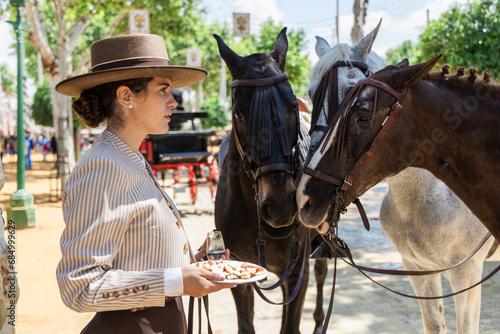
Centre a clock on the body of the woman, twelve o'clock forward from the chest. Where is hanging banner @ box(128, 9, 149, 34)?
The hanging banner is roughly at 9 o'clock from the woman.

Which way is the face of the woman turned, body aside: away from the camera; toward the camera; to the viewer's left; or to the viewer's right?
to the viewer's right

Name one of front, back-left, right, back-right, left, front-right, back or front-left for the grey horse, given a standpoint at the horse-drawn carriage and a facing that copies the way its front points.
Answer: back

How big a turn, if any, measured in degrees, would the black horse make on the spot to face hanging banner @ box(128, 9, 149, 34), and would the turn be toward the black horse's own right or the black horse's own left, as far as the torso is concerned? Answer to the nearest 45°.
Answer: approximately 180°

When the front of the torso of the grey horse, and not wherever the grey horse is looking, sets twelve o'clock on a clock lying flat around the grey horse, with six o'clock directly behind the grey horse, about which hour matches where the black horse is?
The black horse is roughly at 1 o'clock from the grey horse.

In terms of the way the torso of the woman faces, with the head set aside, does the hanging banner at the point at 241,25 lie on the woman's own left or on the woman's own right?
on the woman's own left

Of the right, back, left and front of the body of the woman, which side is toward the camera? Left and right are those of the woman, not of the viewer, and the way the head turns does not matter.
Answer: right
